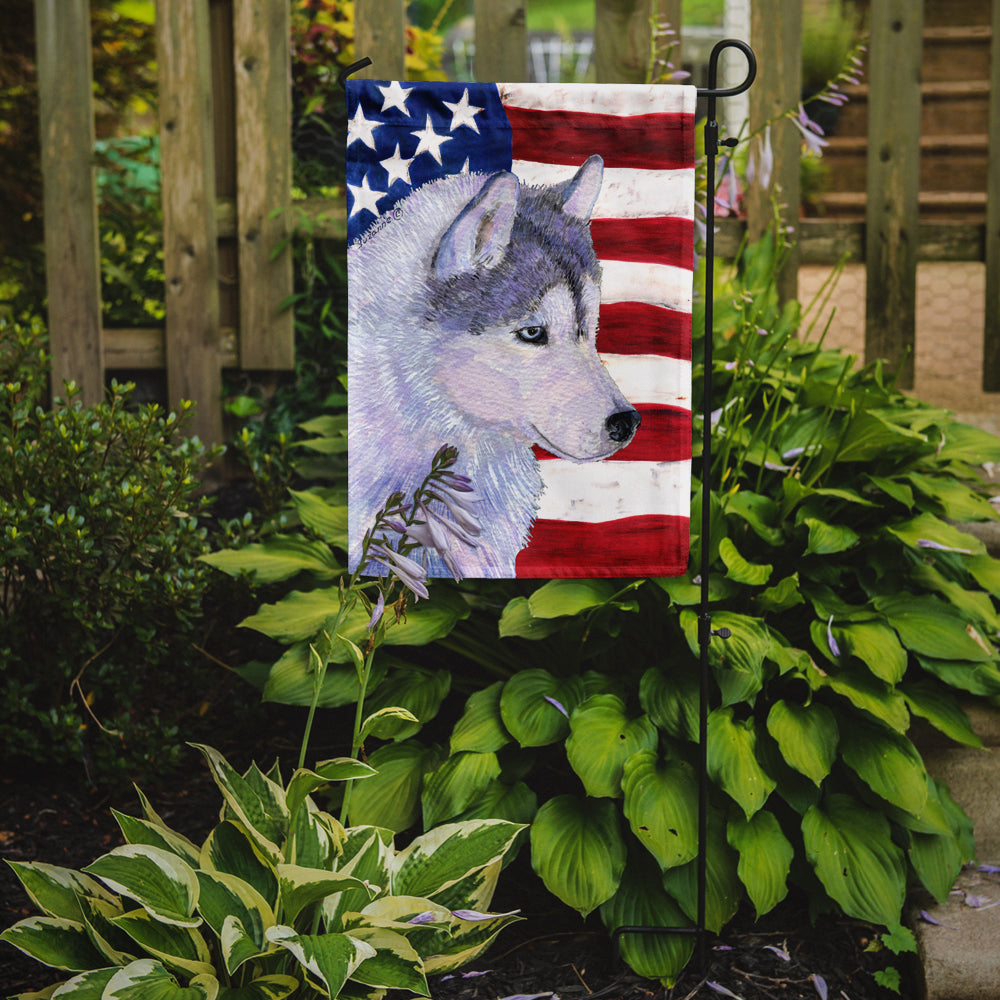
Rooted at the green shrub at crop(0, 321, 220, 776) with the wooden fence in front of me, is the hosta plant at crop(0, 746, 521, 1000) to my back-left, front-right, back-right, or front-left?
back-right

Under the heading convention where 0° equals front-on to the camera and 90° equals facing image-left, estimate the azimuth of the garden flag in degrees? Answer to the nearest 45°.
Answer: approximately 0°

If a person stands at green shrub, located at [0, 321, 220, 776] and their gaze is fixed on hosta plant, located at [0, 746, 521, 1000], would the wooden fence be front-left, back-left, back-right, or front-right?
back-left

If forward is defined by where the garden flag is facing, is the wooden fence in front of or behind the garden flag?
behind

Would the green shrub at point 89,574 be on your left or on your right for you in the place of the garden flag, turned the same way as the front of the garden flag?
on your right
